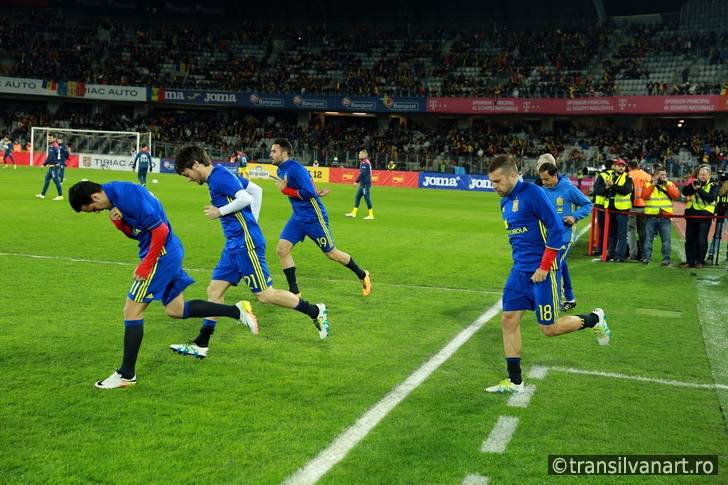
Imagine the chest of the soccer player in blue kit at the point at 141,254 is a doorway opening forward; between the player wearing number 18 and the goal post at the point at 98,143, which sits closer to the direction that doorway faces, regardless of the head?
the goal post

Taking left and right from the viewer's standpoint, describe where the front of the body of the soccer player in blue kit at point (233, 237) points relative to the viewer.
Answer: facing to the left of the viewer

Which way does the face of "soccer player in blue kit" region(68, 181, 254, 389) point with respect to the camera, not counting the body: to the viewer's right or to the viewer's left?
to the viewer's left

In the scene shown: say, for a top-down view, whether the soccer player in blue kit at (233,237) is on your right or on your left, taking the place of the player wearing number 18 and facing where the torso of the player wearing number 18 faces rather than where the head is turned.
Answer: on your right

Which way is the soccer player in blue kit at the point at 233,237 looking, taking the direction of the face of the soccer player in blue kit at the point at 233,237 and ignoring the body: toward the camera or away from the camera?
toward the camera

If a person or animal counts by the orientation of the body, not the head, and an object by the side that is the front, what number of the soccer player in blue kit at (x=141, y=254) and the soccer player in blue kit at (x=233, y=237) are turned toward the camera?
0

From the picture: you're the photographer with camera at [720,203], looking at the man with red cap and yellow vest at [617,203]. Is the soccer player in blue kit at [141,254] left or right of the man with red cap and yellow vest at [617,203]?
left

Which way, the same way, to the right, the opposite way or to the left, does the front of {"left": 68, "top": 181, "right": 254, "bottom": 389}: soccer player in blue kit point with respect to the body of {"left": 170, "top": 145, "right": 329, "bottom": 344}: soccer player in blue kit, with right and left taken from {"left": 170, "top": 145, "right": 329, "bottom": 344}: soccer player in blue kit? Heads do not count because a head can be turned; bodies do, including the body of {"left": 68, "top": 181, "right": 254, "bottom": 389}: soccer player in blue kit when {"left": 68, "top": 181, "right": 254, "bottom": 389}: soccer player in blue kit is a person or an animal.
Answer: the same way

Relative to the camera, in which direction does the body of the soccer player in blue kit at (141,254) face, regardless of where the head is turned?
to the viewer's left

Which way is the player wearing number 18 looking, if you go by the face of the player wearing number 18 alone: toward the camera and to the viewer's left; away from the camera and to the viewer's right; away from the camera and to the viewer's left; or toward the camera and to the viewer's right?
toward the camera and to the viewer's left

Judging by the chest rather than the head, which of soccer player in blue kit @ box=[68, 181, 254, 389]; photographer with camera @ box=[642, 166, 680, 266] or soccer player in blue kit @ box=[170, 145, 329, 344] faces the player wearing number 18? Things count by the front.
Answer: the photographer with camera

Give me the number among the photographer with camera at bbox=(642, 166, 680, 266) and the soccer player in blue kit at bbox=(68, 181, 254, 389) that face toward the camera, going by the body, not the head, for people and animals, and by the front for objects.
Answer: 1

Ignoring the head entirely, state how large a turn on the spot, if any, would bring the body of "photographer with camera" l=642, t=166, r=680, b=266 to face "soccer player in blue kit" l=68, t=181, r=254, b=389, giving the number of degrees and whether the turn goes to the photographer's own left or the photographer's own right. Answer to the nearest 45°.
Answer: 0° — they already face them

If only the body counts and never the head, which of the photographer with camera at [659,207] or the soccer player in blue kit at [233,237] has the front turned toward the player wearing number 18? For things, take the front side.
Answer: the photographer with camera

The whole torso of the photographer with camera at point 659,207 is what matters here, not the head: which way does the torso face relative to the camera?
toward the camera

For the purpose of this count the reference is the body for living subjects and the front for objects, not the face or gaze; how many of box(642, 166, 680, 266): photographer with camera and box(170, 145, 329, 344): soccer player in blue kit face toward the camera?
1

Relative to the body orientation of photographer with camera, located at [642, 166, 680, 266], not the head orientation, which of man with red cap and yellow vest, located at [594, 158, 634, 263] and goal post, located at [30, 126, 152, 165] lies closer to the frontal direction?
the man with red cap and yellow vest

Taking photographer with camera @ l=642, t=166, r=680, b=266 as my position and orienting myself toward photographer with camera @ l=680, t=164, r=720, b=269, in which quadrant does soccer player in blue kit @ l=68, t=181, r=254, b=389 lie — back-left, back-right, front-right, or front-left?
back-right

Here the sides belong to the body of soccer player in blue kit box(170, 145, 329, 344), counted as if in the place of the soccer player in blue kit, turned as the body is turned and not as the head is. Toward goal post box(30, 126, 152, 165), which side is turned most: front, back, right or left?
right
